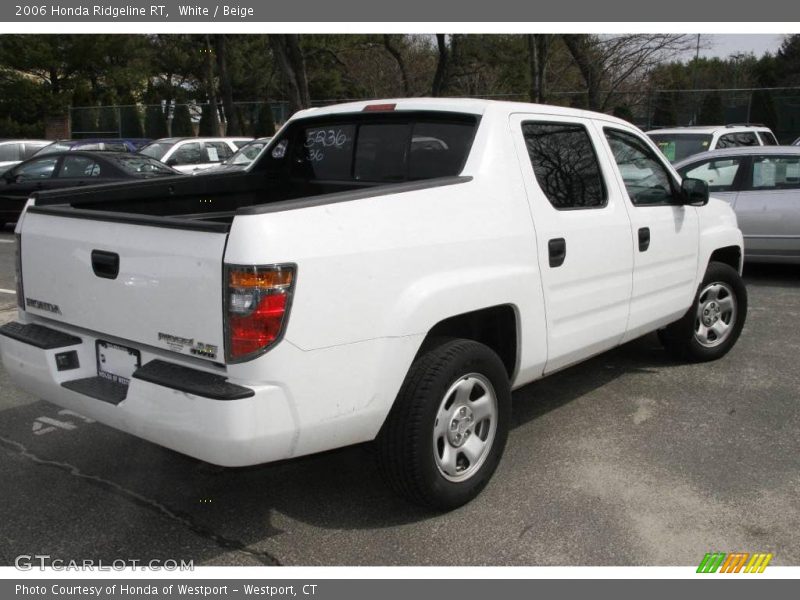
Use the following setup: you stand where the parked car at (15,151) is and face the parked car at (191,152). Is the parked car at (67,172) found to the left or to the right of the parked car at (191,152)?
right

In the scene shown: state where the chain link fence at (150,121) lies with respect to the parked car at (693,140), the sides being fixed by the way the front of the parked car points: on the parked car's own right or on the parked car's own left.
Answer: on the parked car's own right

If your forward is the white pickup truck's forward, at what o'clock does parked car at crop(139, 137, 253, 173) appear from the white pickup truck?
The parked car is roughly at 10 o'clock from the white pickup truck.

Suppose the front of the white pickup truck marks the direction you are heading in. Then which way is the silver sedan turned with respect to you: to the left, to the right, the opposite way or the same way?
to the left

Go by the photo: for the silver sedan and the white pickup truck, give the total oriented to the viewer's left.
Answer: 1

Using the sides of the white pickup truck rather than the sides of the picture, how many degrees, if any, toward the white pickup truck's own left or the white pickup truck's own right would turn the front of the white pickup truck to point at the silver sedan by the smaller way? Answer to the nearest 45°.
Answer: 0° — it already faces it

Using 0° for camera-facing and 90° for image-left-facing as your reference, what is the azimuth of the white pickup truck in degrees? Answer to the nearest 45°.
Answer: approximately 225°

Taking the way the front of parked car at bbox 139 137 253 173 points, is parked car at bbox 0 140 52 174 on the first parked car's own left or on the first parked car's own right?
on the first parked car's own right

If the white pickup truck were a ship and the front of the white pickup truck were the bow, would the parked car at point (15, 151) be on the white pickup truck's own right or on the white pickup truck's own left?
on the white pickup truck's own left

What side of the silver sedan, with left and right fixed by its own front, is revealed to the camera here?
left

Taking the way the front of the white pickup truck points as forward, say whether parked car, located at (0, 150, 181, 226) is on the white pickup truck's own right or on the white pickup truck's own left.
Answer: on the white pickup truck's own left

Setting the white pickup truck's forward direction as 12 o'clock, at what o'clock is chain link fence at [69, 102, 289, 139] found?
The chain link fence is roughly at 10 o'clock from the white pickup truck.

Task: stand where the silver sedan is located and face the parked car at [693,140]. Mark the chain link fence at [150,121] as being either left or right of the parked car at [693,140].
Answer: left

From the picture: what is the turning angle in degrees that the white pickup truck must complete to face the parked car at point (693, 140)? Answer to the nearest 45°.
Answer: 0° — it already faces it
